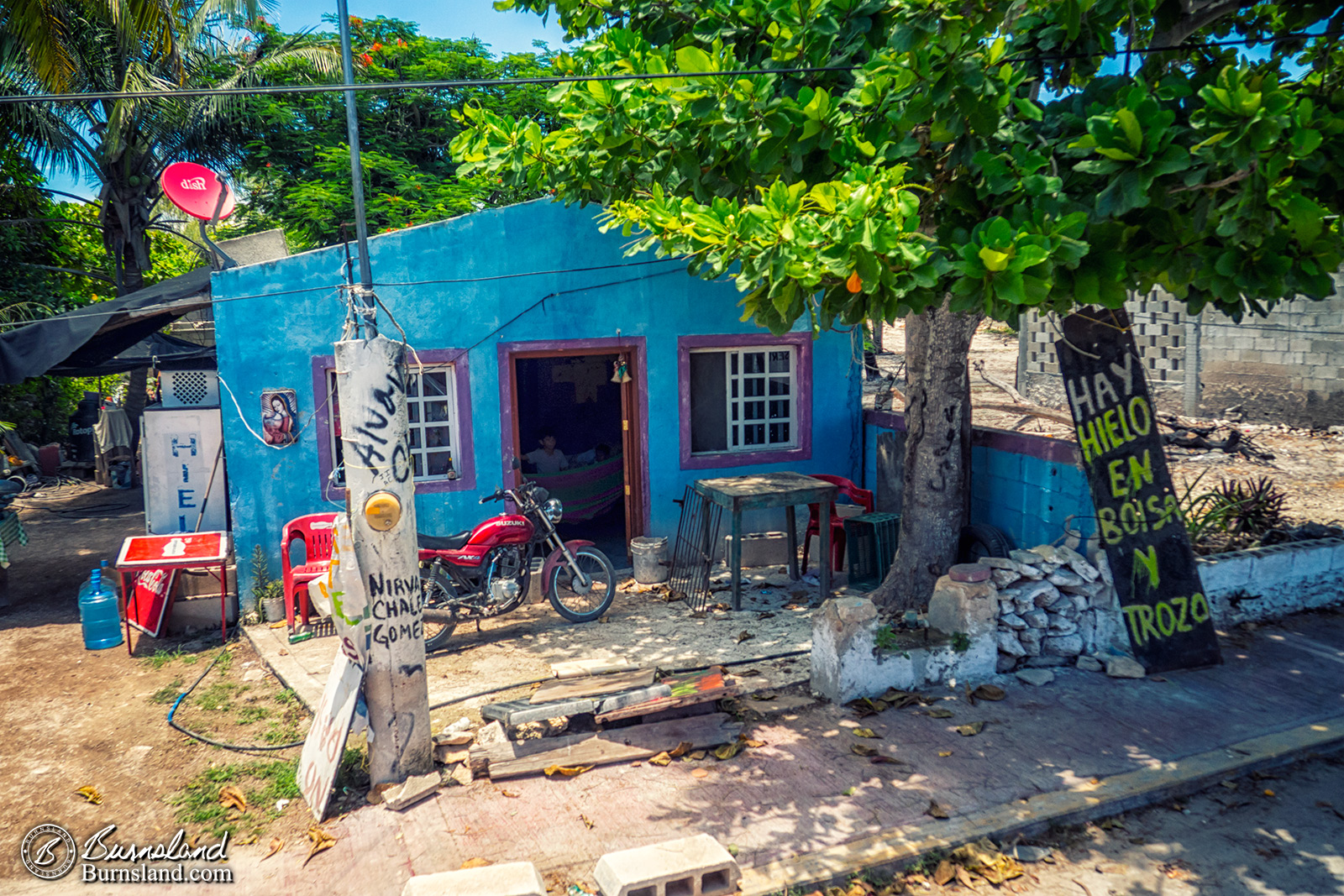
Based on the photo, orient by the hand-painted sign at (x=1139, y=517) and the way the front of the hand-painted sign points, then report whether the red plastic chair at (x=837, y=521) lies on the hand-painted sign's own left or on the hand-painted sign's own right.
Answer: on the hand-painted sign's own right

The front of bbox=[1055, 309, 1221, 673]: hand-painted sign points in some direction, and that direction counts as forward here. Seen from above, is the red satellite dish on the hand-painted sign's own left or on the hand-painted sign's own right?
on the hand-painted sign's own right

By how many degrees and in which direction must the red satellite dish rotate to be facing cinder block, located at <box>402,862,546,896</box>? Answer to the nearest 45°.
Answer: approximately 45° to its right

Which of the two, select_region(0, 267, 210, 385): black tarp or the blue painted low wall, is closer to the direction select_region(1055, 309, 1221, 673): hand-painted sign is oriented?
the black tarp

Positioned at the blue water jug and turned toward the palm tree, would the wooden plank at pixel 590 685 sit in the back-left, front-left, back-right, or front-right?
back-right

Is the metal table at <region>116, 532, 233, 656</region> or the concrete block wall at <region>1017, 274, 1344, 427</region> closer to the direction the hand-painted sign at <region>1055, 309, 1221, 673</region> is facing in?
the metal table

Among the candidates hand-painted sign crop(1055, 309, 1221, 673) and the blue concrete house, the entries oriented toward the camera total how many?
2

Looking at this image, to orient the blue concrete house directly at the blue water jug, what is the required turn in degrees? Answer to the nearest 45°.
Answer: approximately 90° to its right
